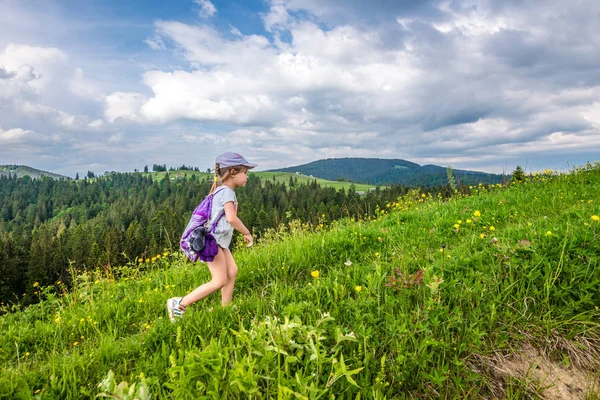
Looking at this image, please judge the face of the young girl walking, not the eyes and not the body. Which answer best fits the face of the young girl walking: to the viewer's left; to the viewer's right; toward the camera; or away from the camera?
to the viewer's right

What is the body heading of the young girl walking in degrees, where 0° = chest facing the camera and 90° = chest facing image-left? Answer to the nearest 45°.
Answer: approximately 270°
